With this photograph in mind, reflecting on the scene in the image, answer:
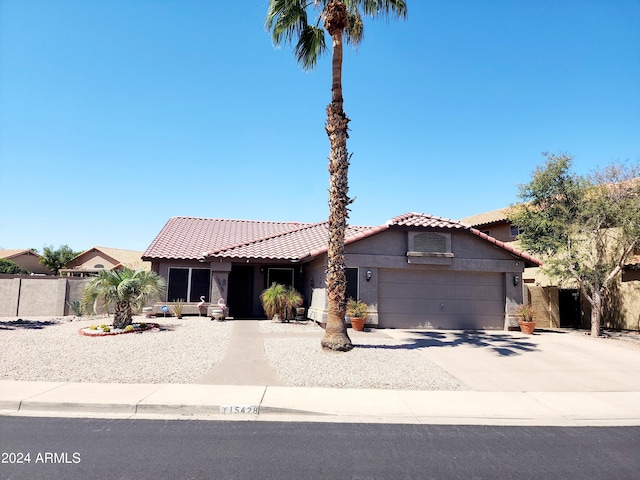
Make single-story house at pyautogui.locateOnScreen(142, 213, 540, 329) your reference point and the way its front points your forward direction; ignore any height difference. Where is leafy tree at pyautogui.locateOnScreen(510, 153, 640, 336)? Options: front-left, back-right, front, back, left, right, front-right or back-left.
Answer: left

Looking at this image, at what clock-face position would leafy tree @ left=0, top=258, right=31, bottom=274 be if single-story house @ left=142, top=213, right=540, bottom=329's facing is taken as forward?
The leafy tree is roughly at 4 o'clock from the single-story house.

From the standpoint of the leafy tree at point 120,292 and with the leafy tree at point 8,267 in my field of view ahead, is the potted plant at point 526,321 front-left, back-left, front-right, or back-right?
back-right

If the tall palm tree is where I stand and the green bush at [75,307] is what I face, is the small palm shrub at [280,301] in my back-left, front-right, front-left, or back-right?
front-right

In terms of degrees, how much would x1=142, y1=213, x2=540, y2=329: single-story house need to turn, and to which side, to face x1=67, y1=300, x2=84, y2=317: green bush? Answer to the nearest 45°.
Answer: approximately 90° to its right

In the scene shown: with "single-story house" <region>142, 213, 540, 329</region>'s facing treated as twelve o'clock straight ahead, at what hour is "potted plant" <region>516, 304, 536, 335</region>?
The potted plant is roughly at 9 o'clock from the single-story house.

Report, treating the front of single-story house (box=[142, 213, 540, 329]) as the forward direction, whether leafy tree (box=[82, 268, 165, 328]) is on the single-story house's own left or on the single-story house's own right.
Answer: on the single-story house's own right

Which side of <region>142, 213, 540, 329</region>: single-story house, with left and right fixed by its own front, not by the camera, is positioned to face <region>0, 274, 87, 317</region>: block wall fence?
right

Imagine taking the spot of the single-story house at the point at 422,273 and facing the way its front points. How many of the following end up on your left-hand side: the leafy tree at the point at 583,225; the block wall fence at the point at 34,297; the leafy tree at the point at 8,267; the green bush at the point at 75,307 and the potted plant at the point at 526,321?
2

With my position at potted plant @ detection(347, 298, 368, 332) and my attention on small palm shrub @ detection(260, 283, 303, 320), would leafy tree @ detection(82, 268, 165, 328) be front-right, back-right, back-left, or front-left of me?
front-left

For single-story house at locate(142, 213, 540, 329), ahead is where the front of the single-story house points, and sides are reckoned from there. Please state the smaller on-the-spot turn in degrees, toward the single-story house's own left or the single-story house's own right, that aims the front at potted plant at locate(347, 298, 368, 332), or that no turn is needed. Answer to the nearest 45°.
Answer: approximately 45° to the single-story house's own right

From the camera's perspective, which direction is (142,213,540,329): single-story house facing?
toward the camera

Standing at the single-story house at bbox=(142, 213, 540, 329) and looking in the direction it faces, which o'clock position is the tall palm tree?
The tall palm tree is roughly at 1 o'clock from the single-story house.
